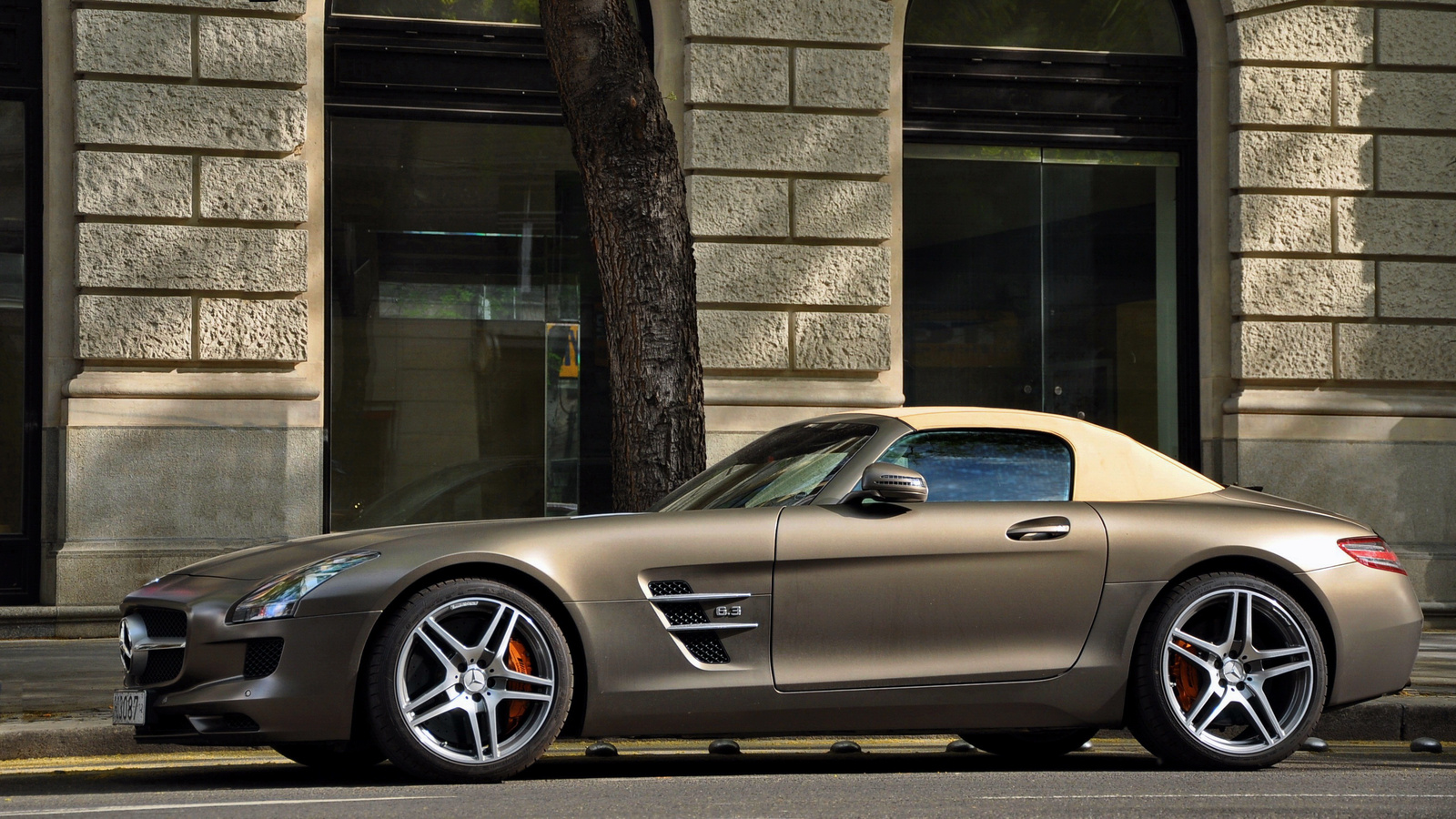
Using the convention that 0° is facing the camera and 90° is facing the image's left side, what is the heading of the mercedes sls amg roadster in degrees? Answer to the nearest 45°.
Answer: approximately 90°

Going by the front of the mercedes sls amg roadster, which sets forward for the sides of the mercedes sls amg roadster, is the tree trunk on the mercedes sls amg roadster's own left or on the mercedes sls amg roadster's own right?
on the mercedes sls amg roadster's own right
